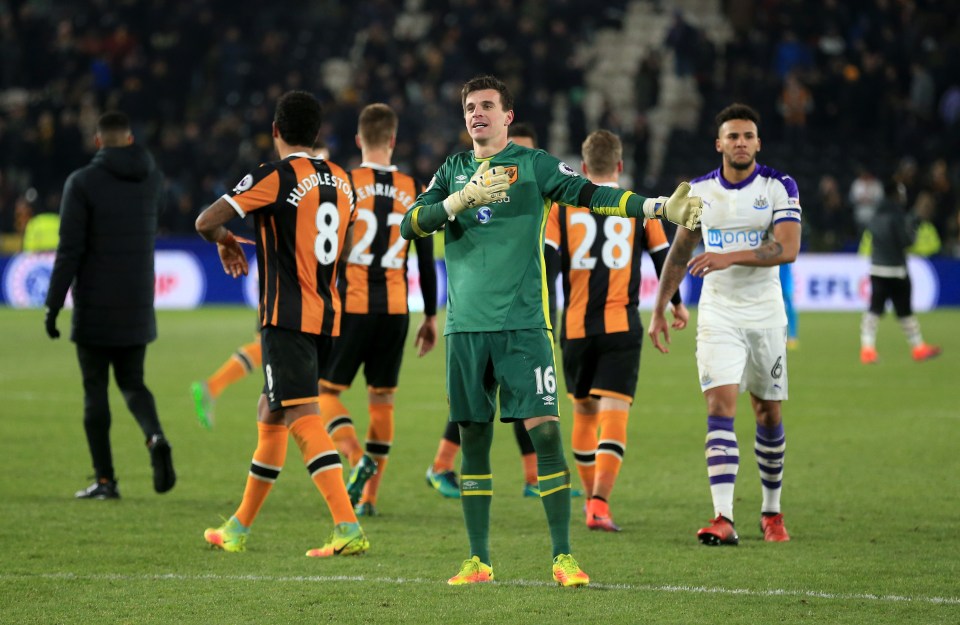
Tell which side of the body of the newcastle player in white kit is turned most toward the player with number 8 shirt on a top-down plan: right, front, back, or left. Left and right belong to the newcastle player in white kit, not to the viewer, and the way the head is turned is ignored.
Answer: right

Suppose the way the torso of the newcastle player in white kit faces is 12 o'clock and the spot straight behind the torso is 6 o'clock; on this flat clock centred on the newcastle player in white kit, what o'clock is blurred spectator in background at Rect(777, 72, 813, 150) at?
The blurred spectator in background is roughly at 6 o'clock from the newcastle player in white kit.

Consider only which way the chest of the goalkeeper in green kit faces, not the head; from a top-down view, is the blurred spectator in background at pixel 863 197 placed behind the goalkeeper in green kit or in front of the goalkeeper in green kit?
behind

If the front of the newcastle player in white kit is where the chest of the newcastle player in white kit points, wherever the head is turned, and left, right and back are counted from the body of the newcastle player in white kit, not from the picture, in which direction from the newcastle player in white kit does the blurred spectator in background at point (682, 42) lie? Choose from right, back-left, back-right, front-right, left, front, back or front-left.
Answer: back

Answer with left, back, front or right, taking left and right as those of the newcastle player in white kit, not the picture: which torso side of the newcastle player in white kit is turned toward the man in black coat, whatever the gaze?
right

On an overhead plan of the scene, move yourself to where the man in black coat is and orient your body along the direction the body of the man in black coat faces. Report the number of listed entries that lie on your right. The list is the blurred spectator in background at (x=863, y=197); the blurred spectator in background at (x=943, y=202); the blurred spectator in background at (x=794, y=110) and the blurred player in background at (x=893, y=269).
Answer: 4

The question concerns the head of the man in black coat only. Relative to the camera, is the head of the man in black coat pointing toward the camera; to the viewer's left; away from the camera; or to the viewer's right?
away from the camera

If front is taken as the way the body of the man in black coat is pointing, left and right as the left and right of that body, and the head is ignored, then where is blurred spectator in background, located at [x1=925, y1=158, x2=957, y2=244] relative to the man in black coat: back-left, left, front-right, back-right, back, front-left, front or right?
right

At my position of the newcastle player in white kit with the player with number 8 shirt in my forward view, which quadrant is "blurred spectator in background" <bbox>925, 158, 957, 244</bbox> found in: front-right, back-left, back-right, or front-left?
back-right

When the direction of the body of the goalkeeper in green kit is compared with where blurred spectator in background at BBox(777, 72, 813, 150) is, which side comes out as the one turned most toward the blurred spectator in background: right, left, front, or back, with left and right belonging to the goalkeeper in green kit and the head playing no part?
back

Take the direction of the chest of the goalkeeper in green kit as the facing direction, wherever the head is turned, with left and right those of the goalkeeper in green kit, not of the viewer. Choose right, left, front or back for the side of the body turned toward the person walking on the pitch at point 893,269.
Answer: back

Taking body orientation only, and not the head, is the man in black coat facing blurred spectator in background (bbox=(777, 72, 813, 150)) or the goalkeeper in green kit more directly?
the blurred spectator in background

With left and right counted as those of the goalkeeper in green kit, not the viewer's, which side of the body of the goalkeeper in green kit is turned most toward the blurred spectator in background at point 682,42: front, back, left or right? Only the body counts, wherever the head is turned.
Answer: back

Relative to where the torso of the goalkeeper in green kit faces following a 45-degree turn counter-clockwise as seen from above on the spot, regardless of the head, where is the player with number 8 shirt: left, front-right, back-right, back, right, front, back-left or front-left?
back
